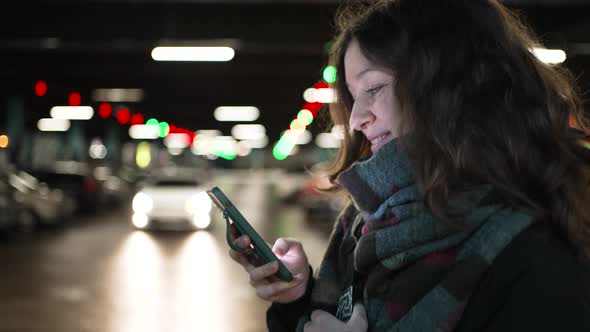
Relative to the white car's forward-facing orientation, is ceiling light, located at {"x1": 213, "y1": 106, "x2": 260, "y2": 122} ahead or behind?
behind

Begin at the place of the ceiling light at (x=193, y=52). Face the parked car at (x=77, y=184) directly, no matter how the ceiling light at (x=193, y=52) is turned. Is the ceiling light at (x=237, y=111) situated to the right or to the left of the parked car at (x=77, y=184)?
right

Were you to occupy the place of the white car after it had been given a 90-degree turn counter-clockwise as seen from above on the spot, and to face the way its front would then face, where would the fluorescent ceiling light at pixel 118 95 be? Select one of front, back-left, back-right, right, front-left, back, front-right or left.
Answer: left

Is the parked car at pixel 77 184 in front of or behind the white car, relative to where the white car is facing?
behind

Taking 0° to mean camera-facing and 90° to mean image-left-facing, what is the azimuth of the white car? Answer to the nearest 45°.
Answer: approximately 0°

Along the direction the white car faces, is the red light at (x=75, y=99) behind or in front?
behind

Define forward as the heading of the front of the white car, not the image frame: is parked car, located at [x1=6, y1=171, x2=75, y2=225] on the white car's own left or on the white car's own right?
on the white car's own right
